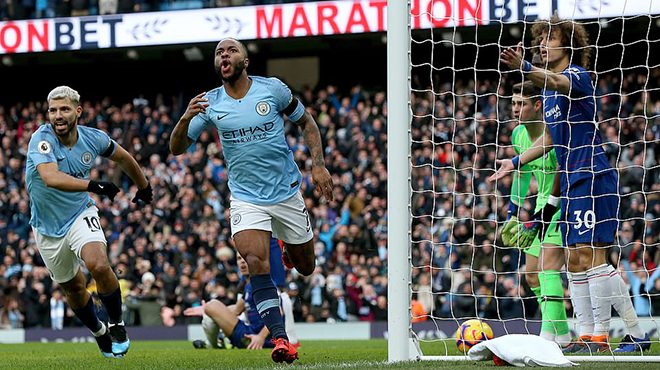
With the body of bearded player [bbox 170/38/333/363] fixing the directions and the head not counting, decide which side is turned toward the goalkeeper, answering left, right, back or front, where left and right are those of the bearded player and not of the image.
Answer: left

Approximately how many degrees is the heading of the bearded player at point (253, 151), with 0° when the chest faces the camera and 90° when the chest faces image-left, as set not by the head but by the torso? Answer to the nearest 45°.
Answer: approximately 0°

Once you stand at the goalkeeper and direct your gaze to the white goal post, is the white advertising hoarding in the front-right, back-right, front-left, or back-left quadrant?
back-right

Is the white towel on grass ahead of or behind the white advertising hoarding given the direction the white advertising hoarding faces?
ahead

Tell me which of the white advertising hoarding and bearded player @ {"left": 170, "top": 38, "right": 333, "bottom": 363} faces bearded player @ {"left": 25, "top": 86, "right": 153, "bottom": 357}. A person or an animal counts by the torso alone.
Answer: the white advertising hoarding

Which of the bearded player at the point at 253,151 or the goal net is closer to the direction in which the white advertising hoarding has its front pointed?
the bearded player
